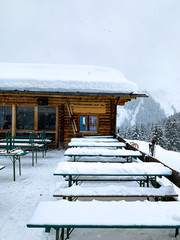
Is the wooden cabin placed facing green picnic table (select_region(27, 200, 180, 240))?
yes

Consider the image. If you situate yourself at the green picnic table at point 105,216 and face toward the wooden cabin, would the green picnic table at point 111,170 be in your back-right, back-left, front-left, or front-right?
front-right

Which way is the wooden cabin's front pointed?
toward the camera

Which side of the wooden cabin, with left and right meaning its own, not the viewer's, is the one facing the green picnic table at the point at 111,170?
front

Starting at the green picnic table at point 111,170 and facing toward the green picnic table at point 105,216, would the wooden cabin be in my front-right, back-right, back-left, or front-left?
back-right
